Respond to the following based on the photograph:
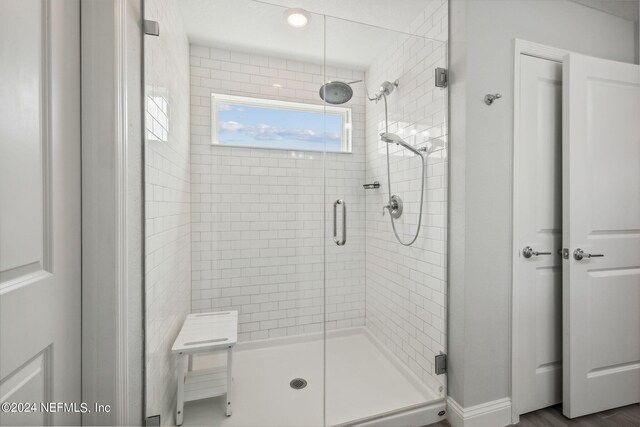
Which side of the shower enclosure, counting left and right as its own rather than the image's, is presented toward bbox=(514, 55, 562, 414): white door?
left

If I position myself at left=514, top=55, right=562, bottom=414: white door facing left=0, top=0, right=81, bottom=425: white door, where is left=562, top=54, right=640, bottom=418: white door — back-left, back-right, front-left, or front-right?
back-left

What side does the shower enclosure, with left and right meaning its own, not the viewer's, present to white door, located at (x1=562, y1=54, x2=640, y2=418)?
left

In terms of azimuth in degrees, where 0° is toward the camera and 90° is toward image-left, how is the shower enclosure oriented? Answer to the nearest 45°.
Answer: approximately 0°
